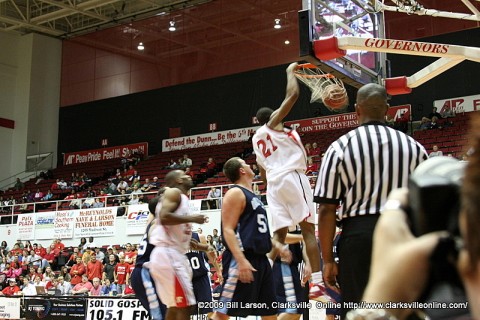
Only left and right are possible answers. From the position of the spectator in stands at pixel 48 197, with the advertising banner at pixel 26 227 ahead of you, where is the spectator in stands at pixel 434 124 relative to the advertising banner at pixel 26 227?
left

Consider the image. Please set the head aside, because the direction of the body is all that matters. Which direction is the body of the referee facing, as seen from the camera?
away from the camera

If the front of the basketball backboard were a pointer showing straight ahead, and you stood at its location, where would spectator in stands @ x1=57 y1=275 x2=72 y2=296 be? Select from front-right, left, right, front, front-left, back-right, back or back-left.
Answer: front

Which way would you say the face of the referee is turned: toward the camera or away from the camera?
away from the camera

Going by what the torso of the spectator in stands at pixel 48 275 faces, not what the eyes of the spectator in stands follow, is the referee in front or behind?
in front

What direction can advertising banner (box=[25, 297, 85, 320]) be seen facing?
toward the camera

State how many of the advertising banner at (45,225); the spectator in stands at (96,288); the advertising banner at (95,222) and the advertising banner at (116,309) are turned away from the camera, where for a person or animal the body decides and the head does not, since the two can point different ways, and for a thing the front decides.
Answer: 0

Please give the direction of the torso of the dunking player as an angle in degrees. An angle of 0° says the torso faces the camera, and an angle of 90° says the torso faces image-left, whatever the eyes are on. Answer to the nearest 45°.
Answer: approximately 225°

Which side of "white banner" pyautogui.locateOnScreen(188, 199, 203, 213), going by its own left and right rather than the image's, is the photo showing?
front

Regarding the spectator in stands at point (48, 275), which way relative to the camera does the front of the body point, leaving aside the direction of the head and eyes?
toward the camera

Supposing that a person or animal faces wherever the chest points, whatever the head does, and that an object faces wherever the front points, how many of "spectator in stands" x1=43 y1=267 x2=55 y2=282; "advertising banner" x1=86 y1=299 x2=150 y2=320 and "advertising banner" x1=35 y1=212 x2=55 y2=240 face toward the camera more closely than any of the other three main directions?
3

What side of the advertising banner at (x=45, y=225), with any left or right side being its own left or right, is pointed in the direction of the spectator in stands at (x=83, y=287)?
front

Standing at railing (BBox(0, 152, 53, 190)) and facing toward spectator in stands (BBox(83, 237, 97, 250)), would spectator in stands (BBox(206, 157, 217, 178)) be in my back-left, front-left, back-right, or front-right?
front-left

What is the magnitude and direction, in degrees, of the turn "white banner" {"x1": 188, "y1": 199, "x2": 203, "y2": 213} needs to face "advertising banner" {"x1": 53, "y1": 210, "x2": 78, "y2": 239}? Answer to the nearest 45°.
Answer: approximately 135° to its right

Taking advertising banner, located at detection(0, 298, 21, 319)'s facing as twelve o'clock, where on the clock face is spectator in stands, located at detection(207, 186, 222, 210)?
The spectator in stands is roughly at 8 o'clock from the advertising banner.

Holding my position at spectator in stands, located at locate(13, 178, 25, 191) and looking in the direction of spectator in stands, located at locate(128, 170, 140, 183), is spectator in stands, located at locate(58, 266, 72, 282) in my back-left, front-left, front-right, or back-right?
front-right

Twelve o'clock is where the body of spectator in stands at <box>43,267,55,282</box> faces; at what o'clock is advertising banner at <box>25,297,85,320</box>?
The advertising banner is roughly at 12 o'clock from the spectator in stands.

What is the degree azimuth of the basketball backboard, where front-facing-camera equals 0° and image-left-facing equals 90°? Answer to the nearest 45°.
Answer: approximately 135°

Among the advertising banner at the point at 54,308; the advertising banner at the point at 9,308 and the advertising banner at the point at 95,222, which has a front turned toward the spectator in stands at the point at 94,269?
the advertising banner at the point at 95,222

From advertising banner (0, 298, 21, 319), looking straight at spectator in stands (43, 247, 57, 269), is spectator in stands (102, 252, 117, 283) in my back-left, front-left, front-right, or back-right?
front-right
